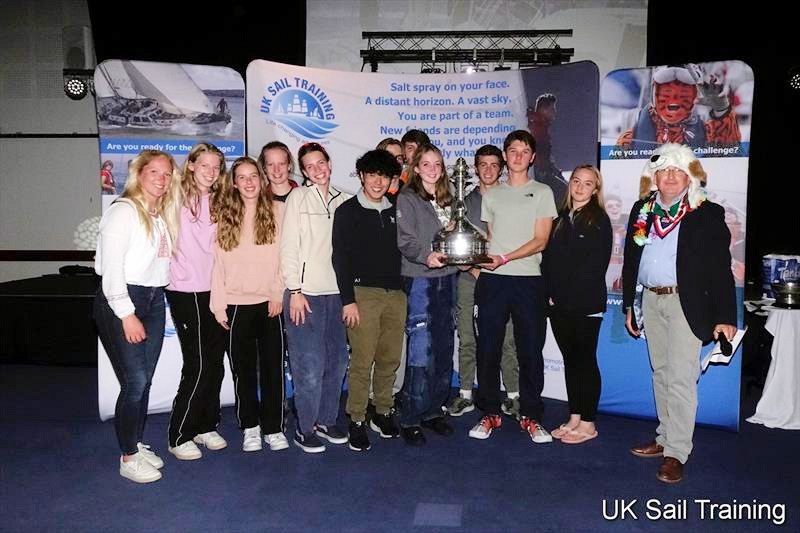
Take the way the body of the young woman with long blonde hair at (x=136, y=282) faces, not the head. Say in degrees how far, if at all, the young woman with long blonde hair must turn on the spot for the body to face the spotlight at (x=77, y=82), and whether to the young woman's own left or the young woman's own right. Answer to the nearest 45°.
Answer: approximately 135° to the young woman's own left

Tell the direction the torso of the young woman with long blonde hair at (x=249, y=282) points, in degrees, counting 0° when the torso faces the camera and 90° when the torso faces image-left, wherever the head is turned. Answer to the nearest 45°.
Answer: approximately 0°

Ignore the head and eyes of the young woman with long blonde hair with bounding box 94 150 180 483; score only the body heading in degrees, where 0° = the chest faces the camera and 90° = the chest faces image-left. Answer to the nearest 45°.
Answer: approximately 315°

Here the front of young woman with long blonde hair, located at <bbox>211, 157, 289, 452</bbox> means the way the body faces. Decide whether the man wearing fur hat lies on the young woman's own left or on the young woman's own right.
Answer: on the young woman's own left

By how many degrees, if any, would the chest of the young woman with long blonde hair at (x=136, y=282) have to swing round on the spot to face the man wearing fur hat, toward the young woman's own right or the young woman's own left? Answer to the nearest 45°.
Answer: approximately 45° to the young woman's own left
